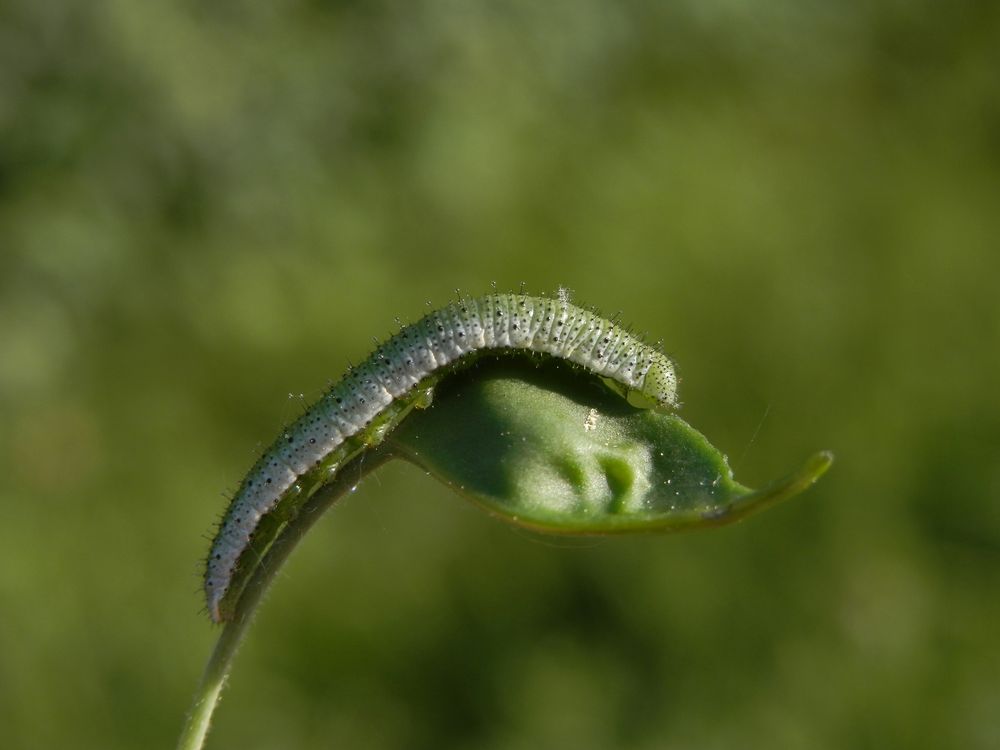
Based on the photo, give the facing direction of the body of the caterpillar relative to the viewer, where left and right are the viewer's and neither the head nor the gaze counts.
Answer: facing to the right of the viewer
